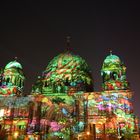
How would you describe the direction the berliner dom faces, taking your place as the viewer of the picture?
facing the viewer
